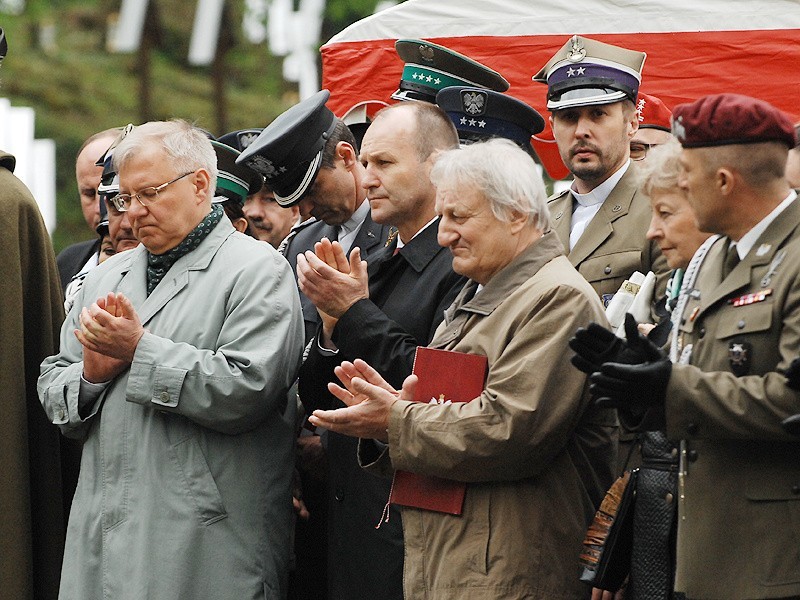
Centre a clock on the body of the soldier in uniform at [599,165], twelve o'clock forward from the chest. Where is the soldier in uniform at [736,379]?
the soldier in uniform at [736,379] is roughly at 10 o'clock from the soldier in uniform at [599,165].

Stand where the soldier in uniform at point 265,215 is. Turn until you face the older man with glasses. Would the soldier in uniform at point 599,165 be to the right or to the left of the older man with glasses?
left

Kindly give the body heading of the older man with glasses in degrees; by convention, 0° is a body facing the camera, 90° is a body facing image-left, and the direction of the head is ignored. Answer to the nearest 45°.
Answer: approximately 45°

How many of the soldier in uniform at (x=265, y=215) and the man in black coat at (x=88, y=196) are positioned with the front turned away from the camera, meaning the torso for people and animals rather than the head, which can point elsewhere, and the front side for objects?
0

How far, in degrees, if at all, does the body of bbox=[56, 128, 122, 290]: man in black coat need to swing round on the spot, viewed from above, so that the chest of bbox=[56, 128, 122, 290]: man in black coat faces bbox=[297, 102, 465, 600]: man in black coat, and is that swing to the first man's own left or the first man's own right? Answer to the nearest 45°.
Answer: approximately 90° to the first man's own left

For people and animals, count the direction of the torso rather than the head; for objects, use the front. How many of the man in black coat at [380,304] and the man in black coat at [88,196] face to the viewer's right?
0

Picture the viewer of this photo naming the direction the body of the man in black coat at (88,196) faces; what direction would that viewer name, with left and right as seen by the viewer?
facing the viewer and to the left of the viewer

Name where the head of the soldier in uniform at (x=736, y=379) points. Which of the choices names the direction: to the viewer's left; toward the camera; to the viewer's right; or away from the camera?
to the viewer's left

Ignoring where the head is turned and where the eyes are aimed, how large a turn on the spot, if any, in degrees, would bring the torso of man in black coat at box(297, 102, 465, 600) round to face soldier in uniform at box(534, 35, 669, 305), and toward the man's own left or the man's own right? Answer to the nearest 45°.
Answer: approximately 180°
